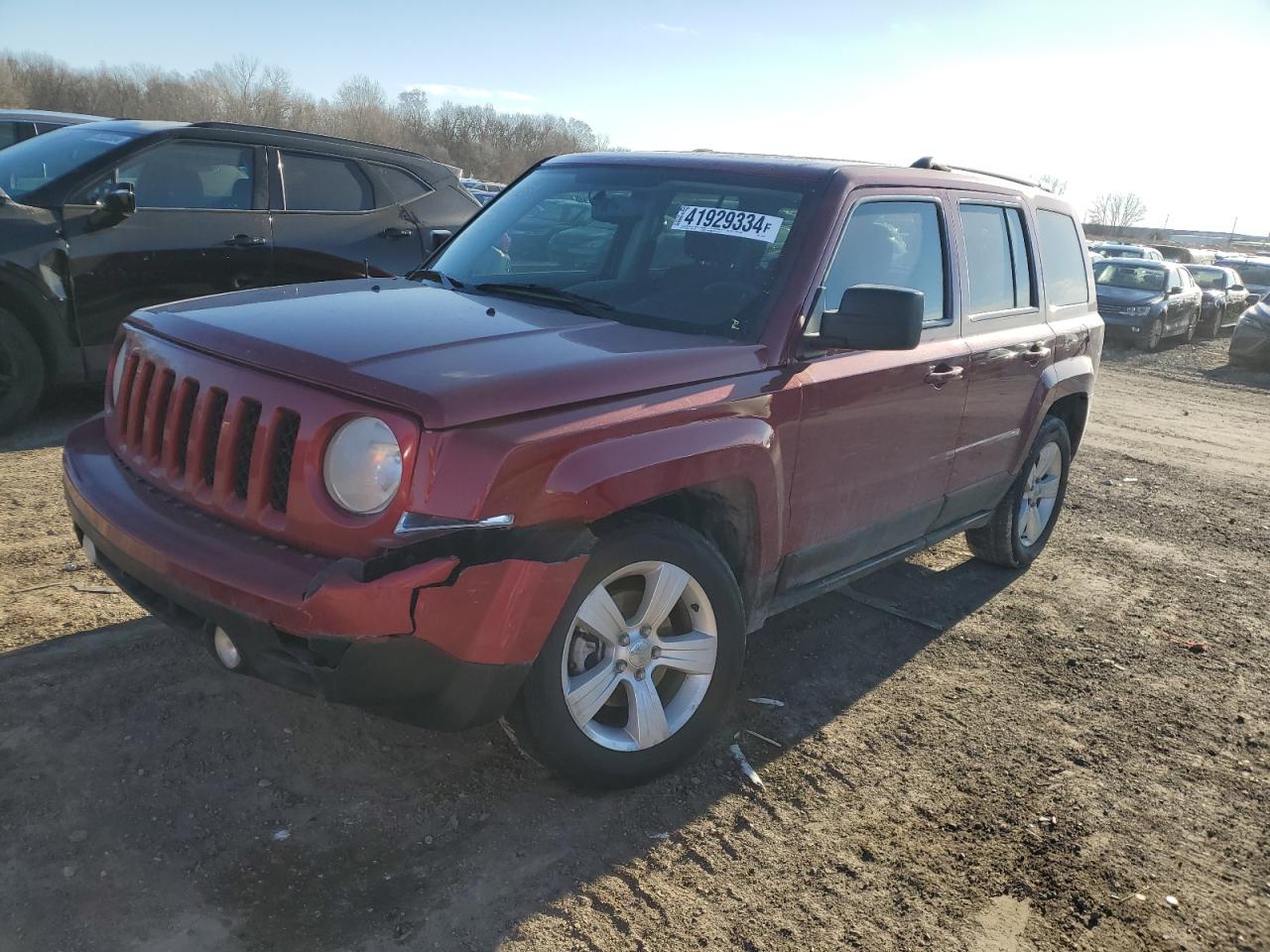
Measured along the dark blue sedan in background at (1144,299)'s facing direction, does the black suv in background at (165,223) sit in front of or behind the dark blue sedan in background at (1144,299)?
in front

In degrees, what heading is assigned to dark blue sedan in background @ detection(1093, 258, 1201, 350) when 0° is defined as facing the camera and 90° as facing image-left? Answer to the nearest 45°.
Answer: approximately 45°

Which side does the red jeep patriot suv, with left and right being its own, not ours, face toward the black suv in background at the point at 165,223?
right

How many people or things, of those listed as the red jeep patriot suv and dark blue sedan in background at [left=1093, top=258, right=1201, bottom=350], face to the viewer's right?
0

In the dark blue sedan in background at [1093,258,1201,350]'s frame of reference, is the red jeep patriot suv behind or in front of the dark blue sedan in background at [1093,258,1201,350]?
in front
